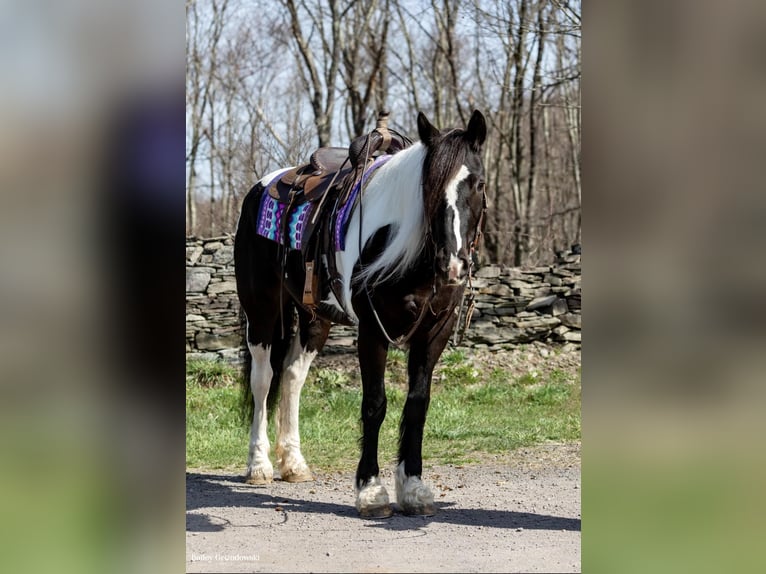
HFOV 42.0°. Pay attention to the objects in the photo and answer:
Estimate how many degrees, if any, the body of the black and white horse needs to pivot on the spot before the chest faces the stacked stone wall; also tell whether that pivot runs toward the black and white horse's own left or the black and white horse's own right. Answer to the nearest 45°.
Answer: approximately 135° to the black and white horse's own left

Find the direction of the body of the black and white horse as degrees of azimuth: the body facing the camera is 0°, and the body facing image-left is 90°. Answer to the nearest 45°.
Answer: approximately 315°
